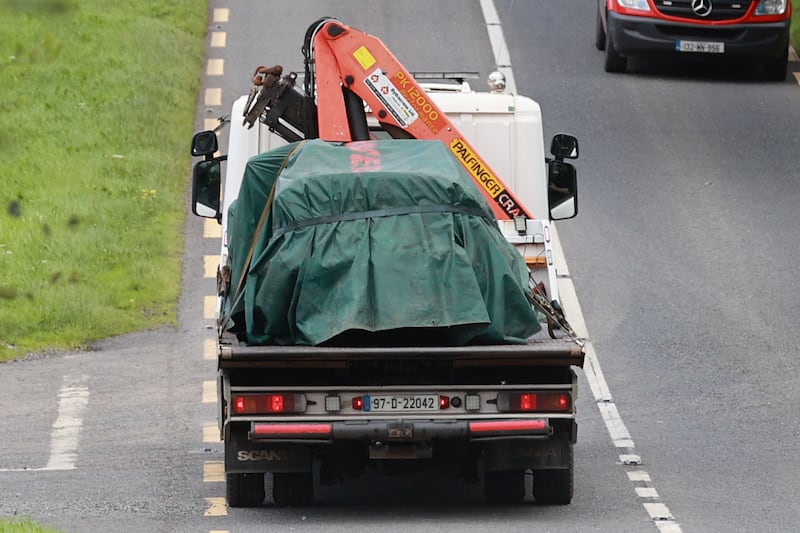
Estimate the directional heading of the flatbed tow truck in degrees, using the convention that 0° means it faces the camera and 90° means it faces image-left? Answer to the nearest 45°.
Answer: approximately 180°

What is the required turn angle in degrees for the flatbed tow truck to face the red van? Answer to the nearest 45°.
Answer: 0° — it already faces it

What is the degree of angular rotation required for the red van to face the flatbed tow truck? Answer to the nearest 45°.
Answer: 0° — it already faces it

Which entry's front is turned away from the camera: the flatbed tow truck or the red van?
the flatbed tow truck

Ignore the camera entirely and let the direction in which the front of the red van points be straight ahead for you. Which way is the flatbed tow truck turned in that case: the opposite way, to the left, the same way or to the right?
the opposite way

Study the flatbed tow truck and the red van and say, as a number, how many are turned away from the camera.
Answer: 1

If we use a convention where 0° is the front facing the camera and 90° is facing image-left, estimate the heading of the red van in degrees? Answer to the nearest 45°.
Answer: approximately 0°
